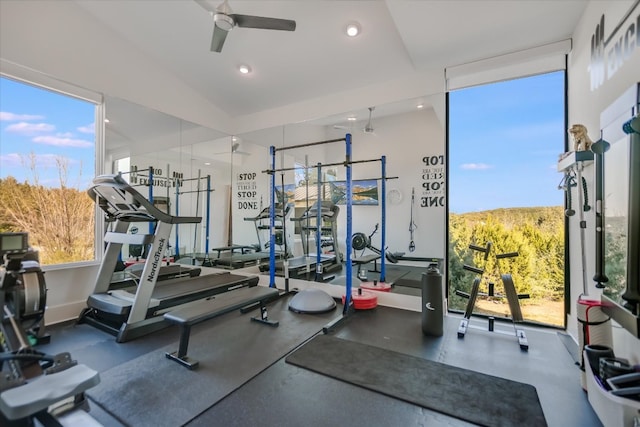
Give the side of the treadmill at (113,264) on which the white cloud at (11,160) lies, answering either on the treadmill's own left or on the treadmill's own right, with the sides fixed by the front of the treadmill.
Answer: on the treadmill's own right

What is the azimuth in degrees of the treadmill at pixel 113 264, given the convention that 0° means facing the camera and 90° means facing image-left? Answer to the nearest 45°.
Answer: approximately 45°

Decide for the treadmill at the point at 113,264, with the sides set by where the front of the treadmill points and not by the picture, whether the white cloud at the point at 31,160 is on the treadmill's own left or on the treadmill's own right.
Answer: on the treadmill's own right

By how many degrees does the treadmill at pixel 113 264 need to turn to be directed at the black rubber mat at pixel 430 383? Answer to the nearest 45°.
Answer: approximately 90° to its left
